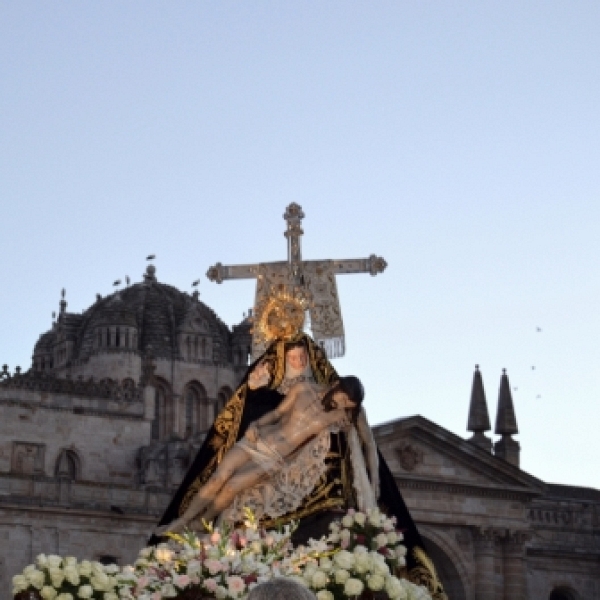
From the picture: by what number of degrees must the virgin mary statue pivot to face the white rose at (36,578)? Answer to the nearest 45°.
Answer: approximately 45° to its right

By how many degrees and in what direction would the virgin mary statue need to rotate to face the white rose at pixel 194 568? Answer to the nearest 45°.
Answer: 0° — it already faces it

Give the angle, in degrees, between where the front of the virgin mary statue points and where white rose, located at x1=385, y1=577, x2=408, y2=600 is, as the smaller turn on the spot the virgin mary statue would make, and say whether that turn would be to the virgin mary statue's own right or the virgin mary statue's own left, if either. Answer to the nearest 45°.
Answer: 0° — it already faces it

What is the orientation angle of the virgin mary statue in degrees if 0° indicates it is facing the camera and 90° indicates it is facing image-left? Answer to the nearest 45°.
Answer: approximately 0°

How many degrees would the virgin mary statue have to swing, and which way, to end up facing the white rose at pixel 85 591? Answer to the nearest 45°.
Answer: approximately 45° to its right

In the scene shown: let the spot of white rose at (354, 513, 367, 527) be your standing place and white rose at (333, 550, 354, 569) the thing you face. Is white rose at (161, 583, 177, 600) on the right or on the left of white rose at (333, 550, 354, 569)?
right

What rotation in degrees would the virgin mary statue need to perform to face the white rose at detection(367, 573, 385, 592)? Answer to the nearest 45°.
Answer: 0° — it already faces it

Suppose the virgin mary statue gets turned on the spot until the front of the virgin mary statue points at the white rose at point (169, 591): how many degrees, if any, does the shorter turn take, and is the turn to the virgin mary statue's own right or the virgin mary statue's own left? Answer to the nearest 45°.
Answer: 0° — it already faces it
